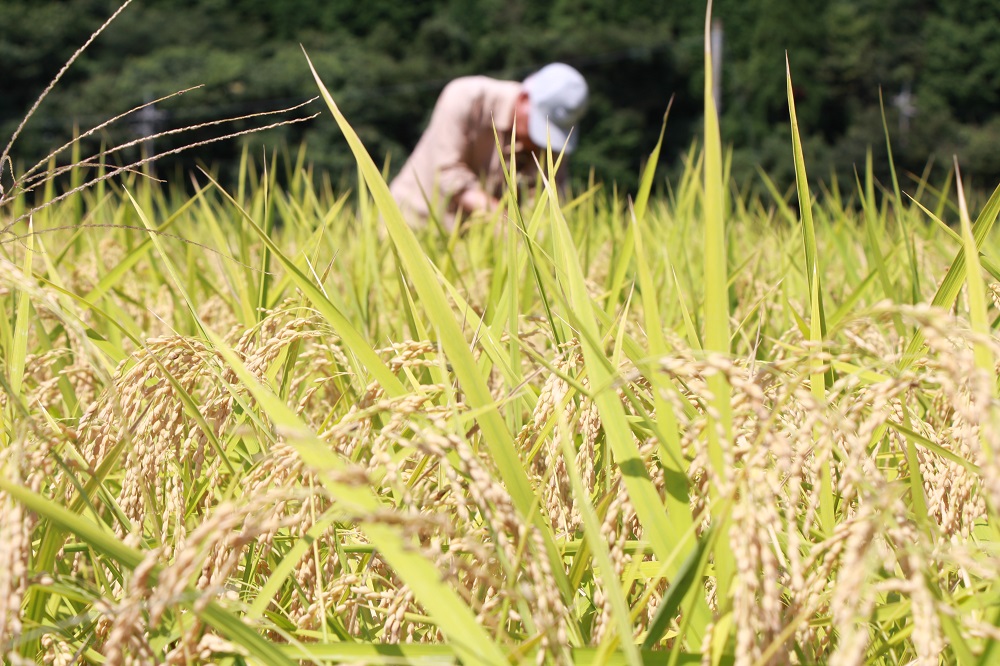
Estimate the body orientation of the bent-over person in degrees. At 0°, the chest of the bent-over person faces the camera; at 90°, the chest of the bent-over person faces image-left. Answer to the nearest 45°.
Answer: approximately 270°
